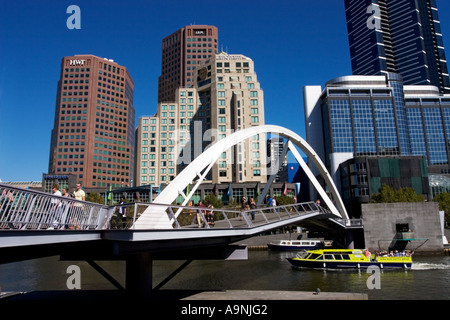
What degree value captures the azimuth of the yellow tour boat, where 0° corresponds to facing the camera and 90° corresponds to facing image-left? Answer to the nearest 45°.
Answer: approximately 90°

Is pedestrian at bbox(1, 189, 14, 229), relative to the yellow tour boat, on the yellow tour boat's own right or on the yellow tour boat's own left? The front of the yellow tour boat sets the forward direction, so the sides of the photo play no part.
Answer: on the yellow tour boat's own left

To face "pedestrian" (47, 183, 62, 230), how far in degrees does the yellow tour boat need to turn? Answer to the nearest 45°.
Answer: approximately 90° to its left
